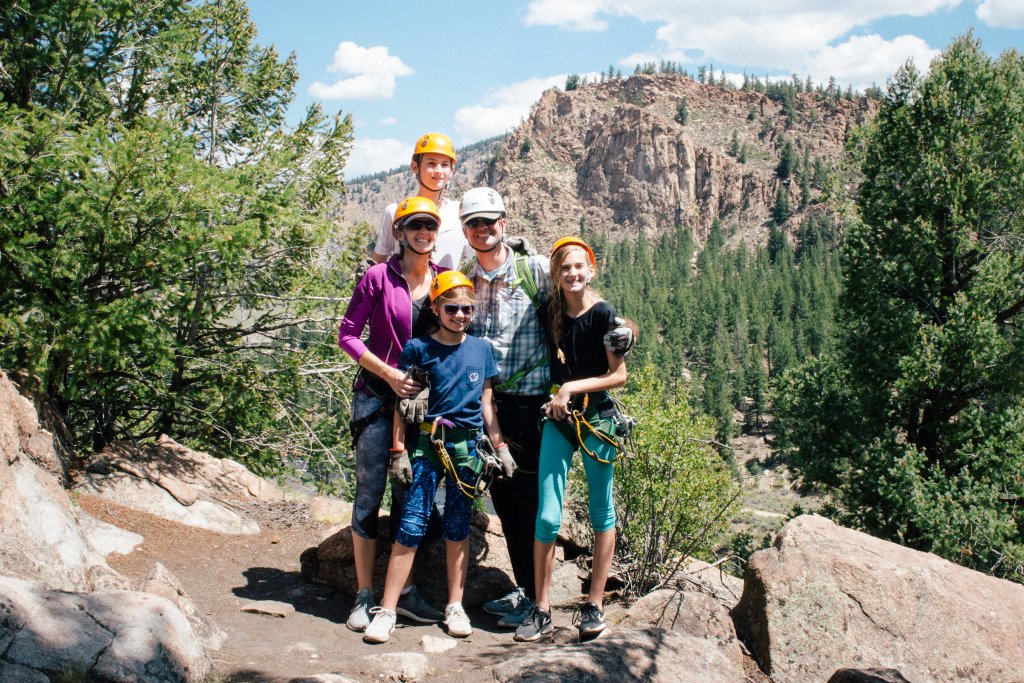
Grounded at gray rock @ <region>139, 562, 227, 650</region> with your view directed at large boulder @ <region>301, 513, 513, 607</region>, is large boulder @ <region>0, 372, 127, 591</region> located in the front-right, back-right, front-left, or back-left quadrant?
back-left

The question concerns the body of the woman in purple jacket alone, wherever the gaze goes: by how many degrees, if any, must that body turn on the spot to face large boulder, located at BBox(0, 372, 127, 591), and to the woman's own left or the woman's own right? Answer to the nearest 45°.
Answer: approximately 135° to the woman's own right

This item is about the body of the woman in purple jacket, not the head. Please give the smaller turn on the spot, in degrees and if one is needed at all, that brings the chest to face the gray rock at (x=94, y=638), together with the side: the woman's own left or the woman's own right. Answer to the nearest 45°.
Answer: approximately 90° to the woman's own right

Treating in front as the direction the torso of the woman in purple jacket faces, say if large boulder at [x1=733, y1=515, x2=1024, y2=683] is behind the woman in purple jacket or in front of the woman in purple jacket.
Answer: in front

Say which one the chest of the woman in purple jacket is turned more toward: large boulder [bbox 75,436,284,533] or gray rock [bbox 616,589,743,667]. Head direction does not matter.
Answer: the gray rock

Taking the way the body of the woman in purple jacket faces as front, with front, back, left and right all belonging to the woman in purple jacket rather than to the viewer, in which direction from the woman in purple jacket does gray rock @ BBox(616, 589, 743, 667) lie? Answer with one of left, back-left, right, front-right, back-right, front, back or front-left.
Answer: front-left

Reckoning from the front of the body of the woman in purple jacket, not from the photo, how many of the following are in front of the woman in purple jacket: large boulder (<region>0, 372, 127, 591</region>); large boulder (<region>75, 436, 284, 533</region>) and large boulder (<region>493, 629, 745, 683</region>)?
1

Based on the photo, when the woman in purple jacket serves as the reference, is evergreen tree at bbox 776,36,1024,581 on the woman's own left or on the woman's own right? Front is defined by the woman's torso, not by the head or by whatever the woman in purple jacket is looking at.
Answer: on the woman's own left

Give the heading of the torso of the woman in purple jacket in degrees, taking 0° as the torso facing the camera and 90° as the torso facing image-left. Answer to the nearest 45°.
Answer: approximately 315°
